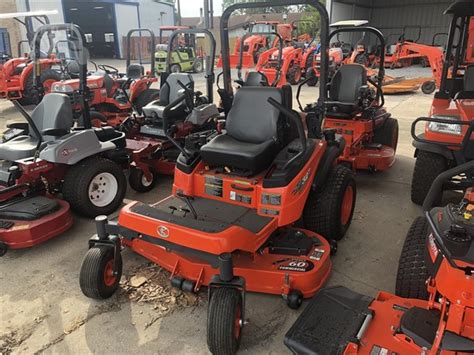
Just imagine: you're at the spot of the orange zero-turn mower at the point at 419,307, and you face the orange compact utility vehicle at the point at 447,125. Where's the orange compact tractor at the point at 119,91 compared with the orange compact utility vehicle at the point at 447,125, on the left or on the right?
left

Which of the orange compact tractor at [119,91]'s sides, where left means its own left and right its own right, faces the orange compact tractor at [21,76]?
right

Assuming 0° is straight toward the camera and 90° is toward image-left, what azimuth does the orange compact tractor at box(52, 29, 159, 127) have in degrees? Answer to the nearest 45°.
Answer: approximately 45°

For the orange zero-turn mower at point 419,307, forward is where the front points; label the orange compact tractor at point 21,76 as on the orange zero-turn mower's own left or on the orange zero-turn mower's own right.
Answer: on the orange zero-turn mower's own right

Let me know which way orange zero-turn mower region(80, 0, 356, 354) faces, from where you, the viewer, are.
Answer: facing the viewer and to the left of the viewer

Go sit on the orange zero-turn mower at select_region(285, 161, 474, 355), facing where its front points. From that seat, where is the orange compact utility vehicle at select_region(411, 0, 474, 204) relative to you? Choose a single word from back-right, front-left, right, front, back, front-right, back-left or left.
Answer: back

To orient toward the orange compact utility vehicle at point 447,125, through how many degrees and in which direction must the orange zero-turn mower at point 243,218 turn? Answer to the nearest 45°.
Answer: approximately 180°

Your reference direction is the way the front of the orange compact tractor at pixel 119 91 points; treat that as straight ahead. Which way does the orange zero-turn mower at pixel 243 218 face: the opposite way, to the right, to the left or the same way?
the same way

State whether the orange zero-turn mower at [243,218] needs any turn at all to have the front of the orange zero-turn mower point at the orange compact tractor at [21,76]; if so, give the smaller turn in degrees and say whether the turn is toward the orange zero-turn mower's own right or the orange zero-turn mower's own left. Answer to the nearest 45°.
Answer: approximately 90° to the orange zero-turn mower's own right

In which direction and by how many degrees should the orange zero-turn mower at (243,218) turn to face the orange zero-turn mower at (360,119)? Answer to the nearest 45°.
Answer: approximately 180°

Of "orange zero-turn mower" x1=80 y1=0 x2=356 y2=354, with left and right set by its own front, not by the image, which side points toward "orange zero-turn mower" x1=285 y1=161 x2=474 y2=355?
left

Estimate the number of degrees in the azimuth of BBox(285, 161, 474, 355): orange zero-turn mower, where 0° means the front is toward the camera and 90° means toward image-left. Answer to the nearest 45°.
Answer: approximately 0°

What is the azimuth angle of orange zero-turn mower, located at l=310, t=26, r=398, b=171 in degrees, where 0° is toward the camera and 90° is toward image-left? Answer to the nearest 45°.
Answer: approximately 45°
